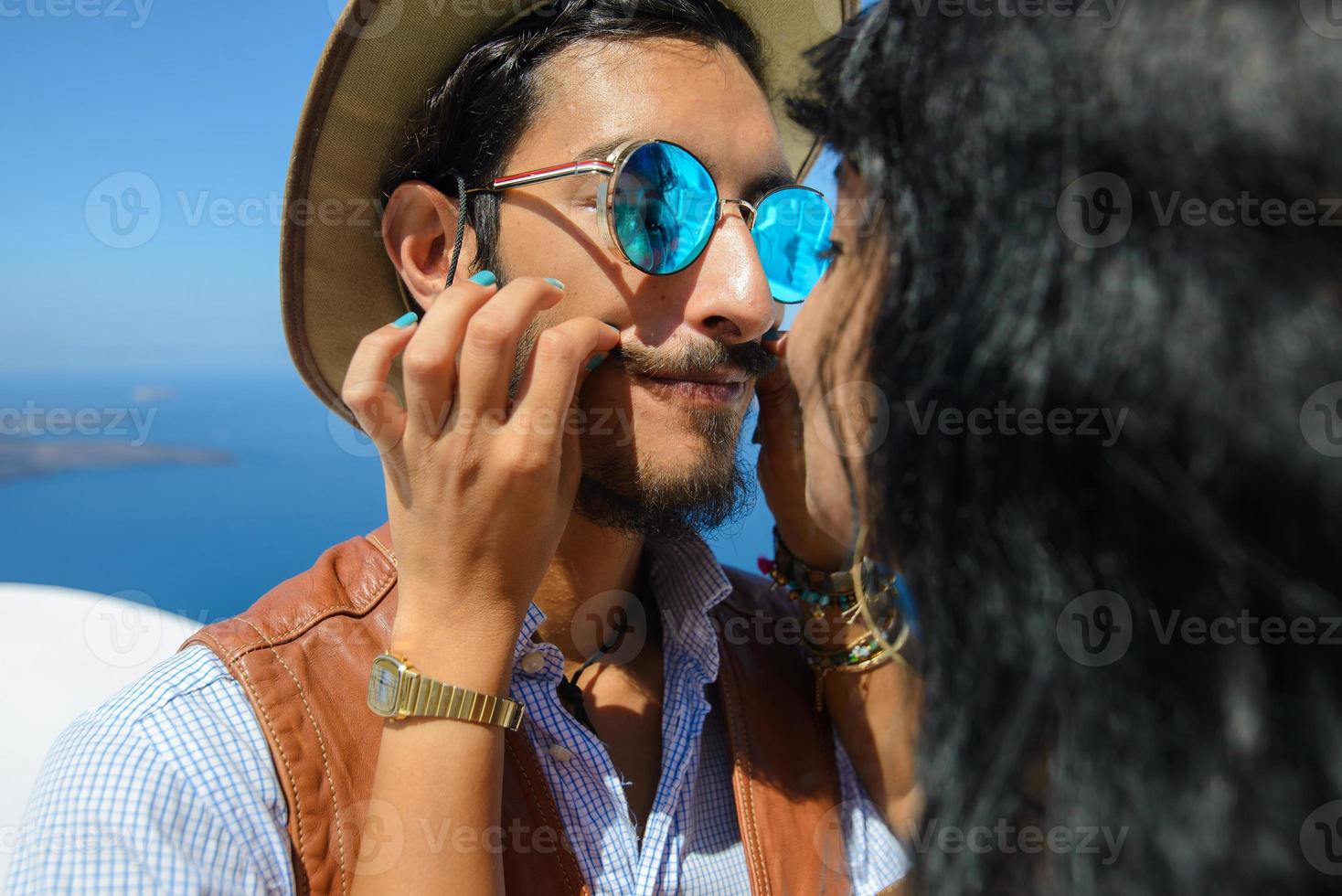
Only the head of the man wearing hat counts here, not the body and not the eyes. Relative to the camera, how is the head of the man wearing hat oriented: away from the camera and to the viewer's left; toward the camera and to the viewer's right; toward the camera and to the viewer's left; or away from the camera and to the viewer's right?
toward the camera and to the viewer's right

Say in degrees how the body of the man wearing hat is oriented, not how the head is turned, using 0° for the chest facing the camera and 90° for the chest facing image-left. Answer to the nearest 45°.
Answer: approximately 315°
